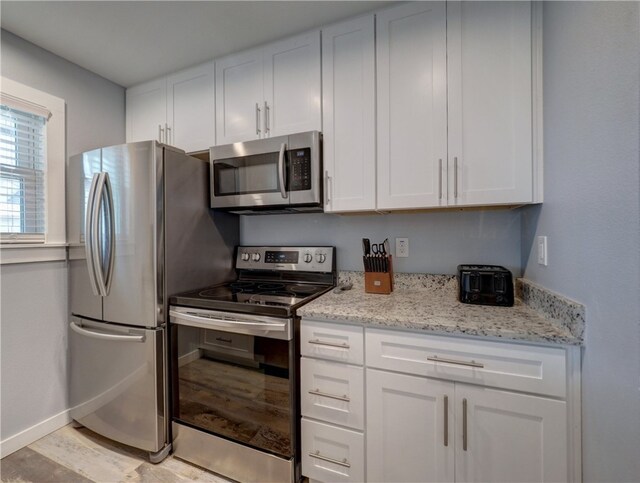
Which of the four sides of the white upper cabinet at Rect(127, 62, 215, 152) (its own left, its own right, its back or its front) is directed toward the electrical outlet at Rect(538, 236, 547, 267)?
left

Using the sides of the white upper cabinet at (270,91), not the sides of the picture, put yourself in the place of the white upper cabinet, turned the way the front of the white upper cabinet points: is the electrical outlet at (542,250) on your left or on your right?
on your left

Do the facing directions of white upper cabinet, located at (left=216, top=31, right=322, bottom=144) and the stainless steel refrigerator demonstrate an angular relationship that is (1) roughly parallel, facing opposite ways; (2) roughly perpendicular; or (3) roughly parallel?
roughly parallel

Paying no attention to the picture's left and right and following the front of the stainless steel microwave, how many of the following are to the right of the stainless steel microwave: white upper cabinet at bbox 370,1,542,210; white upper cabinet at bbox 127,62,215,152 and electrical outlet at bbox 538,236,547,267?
1

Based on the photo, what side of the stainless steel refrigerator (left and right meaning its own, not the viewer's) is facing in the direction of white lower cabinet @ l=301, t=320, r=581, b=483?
left

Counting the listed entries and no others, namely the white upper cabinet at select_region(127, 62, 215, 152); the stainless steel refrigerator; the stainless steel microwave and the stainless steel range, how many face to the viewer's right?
0

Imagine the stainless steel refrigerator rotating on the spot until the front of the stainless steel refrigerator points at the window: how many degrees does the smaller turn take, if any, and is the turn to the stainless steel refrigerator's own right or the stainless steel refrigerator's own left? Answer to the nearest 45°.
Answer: approximately 90° to the stainless steel refrigerator's own right

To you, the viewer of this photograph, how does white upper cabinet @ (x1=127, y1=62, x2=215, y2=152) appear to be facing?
facing the viewer and to the left of the viewer

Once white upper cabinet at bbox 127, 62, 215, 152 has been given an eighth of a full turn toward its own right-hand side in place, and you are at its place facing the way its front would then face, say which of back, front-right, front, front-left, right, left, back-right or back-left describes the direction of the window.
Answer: front

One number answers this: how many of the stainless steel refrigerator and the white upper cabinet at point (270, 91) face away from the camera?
0

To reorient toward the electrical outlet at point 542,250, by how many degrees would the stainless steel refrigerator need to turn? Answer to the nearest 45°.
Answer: approximately 90° to its left

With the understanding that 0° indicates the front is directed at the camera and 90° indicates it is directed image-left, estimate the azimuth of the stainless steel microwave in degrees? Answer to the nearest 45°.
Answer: approximately 45°
